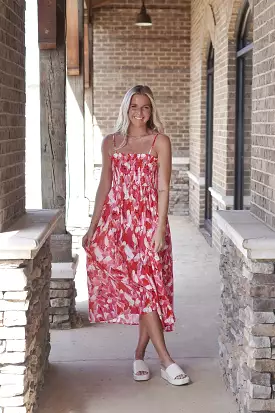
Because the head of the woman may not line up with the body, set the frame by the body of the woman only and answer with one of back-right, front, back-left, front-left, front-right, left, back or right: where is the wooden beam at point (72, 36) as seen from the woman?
back

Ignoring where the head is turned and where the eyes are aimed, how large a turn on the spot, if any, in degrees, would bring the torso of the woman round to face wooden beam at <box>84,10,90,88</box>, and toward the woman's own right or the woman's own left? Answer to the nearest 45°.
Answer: approximately 180°

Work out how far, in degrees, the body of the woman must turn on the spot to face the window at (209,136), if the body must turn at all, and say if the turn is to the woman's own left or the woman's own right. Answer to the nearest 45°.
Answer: approximately 180°

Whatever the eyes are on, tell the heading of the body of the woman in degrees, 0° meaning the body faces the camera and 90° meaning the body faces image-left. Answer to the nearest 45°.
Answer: approximately 0°

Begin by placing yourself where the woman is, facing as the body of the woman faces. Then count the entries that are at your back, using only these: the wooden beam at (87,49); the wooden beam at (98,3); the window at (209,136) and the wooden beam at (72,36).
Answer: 4

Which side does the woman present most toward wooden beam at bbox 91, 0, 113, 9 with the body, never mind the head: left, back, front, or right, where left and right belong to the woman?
back

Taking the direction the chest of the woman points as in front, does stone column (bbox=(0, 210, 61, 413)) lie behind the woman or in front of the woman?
in front

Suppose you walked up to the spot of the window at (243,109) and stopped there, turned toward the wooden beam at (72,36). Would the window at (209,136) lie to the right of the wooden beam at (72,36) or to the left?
right
